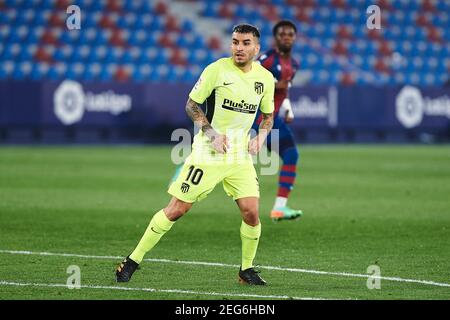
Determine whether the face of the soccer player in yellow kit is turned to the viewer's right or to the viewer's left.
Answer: to the viewer's left

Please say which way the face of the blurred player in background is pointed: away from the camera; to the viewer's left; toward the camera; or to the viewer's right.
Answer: toward the camera
